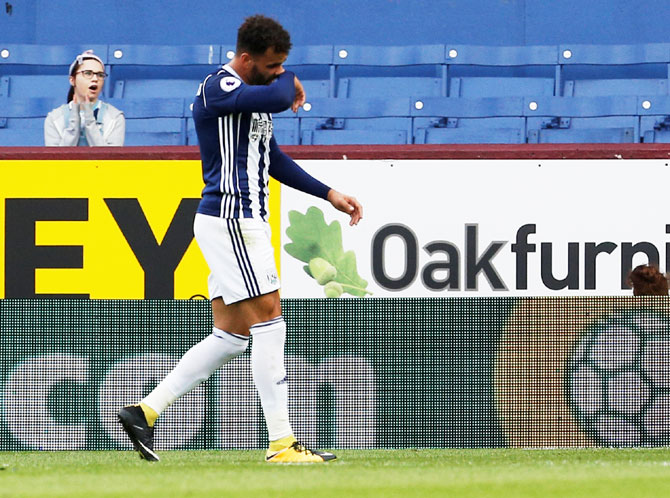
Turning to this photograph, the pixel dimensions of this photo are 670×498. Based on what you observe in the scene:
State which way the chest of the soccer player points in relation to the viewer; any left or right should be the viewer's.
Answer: facing to the right of the viewer

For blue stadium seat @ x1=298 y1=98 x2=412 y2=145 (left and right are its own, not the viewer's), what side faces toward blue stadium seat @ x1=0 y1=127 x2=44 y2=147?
right

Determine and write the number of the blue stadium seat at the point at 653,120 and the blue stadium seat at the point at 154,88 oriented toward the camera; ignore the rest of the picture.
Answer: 2

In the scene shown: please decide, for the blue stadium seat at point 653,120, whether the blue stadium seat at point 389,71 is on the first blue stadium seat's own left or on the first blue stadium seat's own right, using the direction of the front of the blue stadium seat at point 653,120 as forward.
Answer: on the first blue stadium seat's own right

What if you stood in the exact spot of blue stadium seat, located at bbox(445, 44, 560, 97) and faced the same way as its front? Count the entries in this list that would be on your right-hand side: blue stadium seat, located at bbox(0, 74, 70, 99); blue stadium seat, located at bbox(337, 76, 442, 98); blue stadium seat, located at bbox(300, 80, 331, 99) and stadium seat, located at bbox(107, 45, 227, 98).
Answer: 4

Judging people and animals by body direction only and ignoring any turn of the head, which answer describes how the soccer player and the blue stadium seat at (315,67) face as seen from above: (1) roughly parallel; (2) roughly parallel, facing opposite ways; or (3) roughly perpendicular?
roughly perpendicular

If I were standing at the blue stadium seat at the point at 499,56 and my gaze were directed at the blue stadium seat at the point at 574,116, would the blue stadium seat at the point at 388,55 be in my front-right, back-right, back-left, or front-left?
back-right

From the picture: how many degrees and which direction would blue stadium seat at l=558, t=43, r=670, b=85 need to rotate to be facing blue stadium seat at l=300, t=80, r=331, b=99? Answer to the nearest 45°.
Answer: approximately 90° to its right

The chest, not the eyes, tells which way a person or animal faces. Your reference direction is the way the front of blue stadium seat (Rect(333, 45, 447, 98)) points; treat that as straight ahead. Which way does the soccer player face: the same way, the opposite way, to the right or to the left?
to the left

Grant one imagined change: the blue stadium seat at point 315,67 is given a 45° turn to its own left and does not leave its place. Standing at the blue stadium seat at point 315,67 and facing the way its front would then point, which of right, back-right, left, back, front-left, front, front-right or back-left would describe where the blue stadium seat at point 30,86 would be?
back-right

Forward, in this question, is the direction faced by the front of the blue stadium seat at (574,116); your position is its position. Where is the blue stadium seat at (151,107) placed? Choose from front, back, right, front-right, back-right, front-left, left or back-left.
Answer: right

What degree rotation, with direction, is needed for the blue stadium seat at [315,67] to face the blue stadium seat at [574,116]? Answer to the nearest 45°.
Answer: approximately 45° to its left

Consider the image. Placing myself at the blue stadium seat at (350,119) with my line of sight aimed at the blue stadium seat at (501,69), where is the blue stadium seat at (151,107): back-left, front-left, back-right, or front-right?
back-left

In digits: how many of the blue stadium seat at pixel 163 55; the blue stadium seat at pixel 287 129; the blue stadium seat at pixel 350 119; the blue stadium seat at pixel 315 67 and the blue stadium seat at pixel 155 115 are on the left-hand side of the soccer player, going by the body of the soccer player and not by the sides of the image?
5

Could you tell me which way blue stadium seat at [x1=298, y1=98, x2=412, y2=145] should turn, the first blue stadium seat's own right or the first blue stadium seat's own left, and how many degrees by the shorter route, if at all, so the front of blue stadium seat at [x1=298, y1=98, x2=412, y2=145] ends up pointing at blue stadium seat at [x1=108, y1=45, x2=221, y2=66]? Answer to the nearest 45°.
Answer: approximately 135° to the first blue stadium seat's own right

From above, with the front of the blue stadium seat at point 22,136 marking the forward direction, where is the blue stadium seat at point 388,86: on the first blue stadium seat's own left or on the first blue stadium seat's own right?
on the first blue stadium seat's own left

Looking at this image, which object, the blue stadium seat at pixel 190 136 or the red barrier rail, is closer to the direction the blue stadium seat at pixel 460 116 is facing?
the red barrier rail

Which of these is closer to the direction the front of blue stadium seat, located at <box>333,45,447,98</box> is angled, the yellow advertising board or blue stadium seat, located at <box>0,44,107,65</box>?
the yellow advertising board

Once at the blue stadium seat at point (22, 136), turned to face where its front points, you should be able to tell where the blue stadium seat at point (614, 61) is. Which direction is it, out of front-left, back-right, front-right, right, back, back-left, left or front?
left
